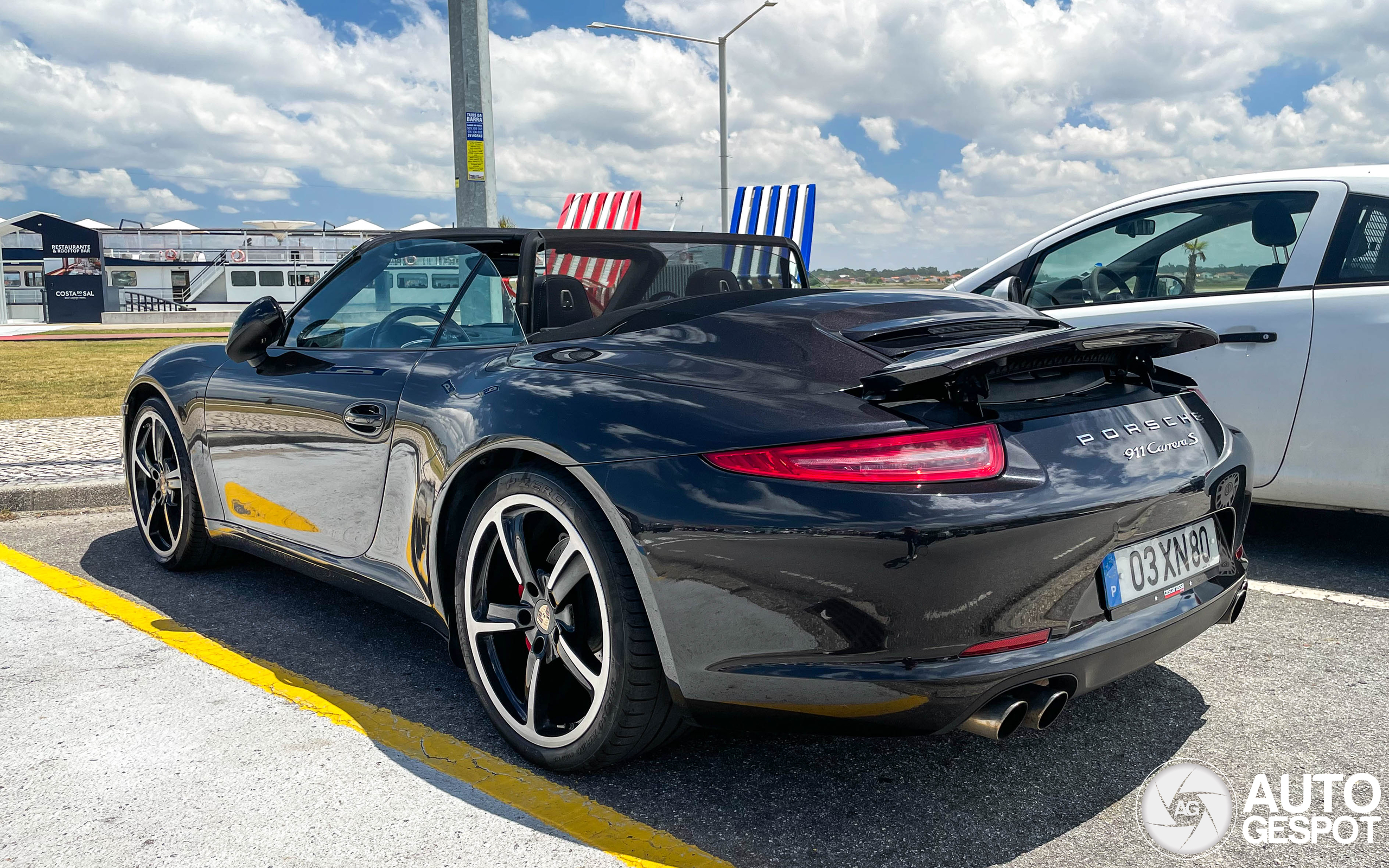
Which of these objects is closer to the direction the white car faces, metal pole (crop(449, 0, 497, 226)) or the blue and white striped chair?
the metal pole

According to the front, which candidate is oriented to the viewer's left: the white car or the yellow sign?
the white car

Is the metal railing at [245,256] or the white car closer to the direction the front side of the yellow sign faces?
the white car

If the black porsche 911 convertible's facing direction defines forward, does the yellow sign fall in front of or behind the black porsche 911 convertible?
in front

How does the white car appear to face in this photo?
to the viewer's left

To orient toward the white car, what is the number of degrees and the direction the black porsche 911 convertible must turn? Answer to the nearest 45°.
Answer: approximately 90° to its right

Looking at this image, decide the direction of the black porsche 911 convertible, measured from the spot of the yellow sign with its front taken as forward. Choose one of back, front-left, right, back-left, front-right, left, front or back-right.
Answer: front

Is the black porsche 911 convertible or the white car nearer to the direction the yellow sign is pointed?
the black porsche 911 convertible

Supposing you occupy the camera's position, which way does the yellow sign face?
facing the viewer

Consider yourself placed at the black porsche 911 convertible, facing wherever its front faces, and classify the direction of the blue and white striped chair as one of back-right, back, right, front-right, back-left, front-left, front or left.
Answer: front-right

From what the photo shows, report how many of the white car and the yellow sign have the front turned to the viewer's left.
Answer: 1

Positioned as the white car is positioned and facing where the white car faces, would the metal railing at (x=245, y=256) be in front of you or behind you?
in front

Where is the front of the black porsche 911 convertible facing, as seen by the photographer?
facing away from the viewer and to the left of the viewer
